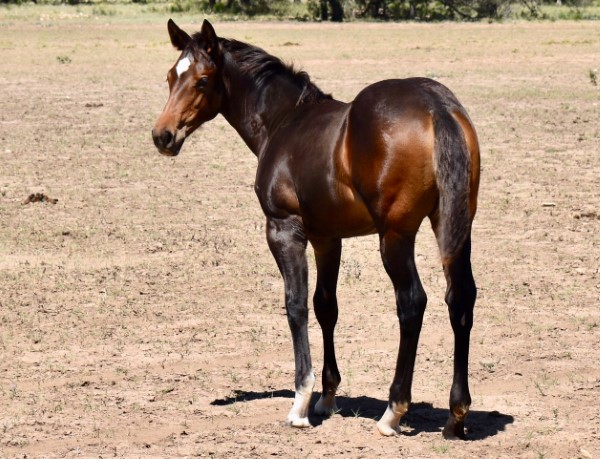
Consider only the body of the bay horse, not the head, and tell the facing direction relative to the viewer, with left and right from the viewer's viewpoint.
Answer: facing away from the viewer and to the left of the viewer
